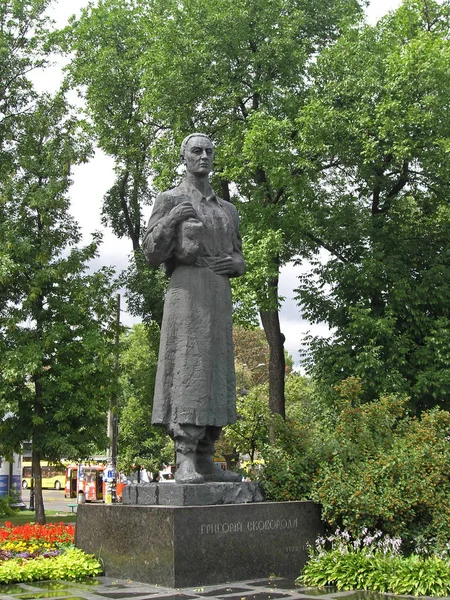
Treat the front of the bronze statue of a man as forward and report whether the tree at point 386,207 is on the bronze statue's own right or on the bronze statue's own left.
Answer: on the bronze statue's own left

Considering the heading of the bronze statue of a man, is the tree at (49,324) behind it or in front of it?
behind

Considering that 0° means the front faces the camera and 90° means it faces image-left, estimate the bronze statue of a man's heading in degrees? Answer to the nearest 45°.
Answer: approximately 315°

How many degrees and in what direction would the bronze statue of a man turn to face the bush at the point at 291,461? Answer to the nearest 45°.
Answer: approximately 90° to its left

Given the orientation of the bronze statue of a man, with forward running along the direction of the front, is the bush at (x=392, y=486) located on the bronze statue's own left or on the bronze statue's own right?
on the bronze statue's own left

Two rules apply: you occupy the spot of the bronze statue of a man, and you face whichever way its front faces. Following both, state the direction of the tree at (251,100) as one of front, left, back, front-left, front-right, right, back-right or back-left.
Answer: back-left
